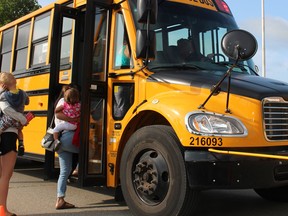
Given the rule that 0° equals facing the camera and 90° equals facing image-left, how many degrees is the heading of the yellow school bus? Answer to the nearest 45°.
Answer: approximately 315°

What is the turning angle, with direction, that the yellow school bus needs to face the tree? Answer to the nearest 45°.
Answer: approximately 180°
